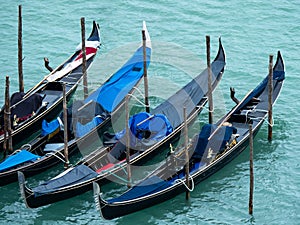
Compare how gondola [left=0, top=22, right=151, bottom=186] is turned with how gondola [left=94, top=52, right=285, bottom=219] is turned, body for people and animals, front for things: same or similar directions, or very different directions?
same or similar directions

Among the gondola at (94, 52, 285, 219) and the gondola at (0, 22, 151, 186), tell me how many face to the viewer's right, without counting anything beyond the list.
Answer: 0
